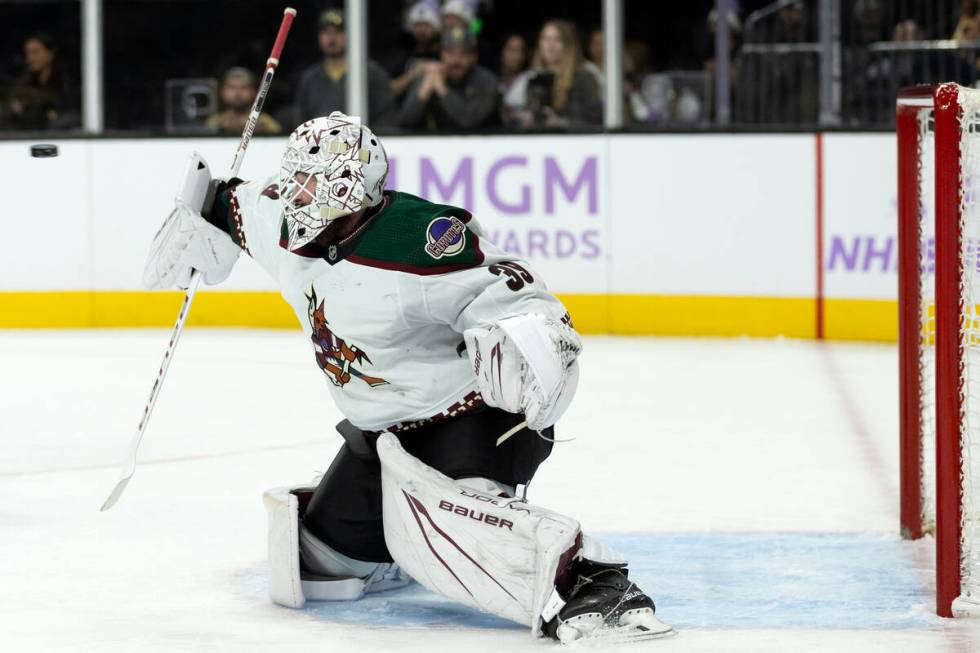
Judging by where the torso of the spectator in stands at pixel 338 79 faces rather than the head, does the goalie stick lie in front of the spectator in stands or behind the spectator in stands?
in front

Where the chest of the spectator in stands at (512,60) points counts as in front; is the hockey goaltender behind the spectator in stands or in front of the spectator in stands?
in front

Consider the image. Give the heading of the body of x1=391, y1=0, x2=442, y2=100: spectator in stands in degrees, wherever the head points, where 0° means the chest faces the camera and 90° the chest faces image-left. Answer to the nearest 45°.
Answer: approximately 0°

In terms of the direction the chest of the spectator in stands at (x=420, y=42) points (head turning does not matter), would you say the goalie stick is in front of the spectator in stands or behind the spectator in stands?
in front

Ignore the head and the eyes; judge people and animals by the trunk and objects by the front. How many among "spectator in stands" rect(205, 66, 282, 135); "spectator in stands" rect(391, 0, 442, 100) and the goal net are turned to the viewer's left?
1

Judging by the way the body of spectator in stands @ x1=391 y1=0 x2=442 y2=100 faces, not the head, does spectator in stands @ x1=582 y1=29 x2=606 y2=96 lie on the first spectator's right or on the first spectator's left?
on the first spectator's left

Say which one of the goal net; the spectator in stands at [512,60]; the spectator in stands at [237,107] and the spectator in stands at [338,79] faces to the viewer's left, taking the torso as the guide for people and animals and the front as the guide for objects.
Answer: the goal net

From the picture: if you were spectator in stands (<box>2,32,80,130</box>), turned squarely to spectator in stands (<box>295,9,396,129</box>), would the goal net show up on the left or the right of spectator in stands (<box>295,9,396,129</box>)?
right

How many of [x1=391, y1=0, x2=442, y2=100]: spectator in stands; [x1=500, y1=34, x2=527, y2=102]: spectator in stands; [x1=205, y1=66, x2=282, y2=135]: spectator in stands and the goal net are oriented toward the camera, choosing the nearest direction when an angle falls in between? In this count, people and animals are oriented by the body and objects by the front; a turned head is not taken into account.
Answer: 3

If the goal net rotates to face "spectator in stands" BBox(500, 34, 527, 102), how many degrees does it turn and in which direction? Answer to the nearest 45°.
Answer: approximately 90° to its right

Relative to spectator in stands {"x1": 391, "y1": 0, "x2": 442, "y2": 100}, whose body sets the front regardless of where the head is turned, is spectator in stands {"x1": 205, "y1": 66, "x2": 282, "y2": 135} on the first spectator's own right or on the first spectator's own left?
on the first spectator's own right

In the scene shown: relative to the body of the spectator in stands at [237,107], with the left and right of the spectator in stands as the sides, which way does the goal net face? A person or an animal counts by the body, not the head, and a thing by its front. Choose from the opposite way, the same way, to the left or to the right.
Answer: to the right

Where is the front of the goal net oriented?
to the viewer's left
